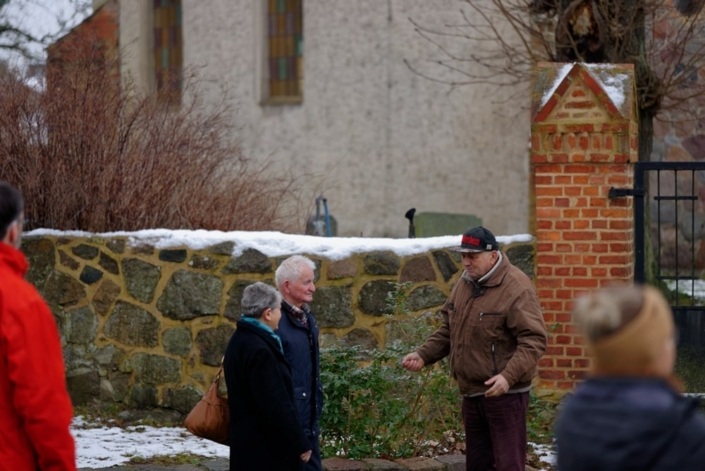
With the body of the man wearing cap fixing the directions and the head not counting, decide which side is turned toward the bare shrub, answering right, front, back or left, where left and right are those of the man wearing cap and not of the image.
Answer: right

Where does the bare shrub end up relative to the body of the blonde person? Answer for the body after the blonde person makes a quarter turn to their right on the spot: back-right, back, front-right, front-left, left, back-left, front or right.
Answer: back

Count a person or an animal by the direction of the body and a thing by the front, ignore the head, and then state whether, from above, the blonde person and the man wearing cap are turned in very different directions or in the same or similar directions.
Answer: very different directions

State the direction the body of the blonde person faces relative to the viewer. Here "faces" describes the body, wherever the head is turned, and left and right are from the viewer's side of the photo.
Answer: facing away from the viewer and to the right of the viewer

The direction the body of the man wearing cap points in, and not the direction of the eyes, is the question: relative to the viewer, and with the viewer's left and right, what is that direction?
facing the viewer and to the left of the viewer

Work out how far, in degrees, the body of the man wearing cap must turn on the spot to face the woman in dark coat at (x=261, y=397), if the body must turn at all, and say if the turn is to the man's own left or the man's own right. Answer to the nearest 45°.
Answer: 0° — they already face them

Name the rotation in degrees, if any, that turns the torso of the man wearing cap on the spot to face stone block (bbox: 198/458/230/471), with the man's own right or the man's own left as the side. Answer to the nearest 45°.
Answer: approximately 45° to the man's own right

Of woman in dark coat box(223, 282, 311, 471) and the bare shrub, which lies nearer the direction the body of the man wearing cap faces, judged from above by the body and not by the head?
the woman in dark coat

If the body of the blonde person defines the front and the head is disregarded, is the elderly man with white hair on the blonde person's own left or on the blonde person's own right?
on the blonde person's own left

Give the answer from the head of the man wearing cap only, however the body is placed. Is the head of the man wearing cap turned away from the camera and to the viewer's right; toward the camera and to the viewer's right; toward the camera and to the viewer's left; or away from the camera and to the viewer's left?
toward the camera and to the viewer's left
